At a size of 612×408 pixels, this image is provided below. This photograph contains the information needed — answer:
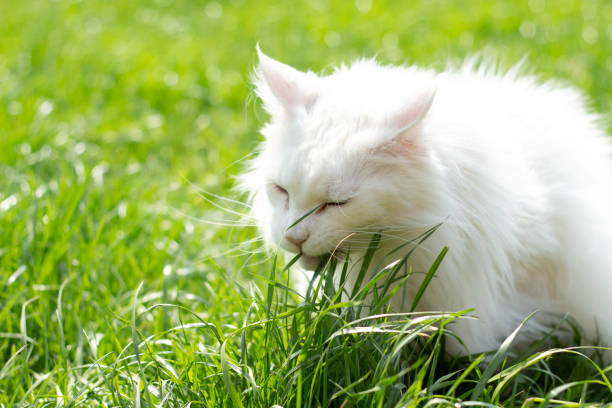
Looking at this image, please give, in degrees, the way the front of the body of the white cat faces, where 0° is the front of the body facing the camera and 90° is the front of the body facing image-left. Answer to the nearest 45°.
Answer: approximately 45°
